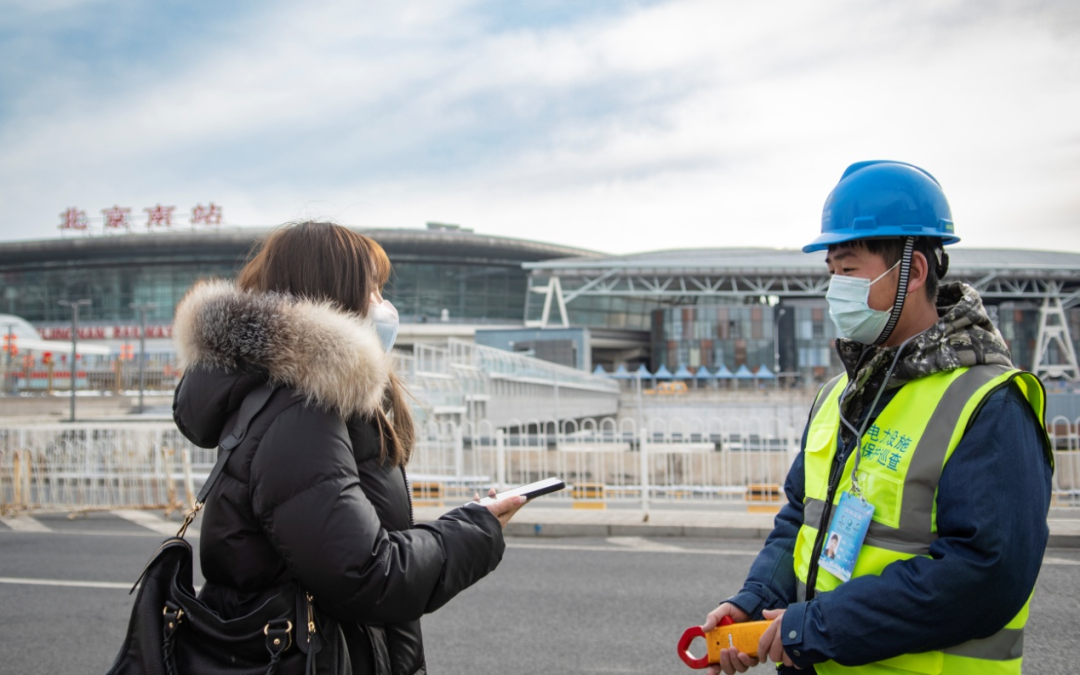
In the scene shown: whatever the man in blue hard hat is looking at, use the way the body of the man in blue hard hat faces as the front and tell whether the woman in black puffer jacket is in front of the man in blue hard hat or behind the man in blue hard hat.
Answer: in front

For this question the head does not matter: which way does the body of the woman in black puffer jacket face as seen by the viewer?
to the viewer's right

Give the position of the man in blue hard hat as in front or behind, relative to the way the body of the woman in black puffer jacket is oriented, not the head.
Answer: in front

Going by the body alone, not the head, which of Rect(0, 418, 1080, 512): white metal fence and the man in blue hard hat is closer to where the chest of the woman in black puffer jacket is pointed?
the man in blue hard hat

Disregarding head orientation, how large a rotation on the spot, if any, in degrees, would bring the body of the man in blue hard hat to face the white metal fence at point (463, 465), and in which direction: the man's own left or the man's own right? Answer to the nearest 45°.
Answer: approximately 90° to the man's own right

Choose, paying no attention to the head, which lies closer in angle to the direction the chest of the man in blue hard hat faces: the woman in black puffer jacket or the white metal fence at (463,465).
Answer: the woman in black puffer jacket

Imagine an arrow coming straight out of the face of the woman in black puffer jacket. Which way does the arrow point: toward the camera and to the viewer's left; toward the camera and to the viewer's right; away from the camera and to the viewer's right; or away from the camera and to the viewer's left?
away from the camera and to the viewer's right

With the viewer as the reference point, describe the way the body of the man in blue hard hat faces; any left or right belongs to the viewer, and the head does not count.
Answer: facing the viewer and to the left of the viewer

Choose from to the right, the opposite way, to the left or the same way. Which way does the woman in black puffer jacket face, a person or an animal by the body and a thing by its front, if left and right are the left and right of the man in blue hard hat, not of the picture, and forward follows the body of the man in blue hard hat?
the opposite way

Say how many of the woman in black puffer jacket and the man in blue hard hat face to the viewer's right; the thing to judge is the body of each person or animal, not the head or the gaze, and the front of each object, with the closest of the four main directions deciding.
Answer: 1

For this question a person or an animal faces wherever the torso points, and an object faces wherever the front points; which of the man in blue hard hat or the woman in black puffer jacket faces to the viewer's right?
the woman in black puffer jacket
